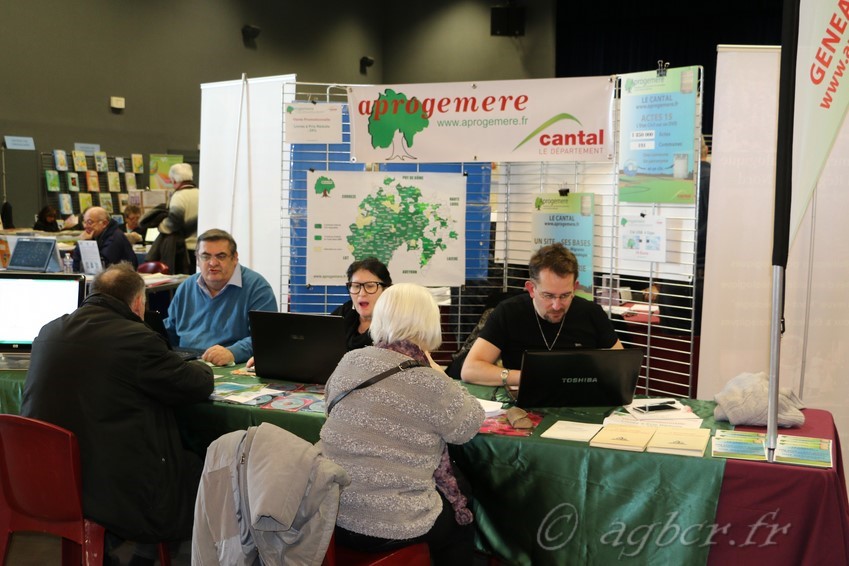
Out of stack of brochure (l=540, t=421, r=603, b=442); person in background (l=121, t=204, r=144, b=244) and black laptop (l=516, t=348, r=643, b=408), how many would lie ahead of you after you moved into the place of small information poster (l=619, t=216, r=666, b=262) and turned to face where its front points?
2

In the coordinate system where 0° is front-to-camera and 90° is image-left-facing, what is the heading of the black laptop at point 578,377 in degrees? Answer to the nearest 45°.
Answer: approximately 180°

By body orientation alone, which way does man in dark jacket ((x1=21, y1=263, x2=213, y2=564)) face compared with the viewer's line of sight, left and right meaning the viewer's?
facing away from the viewer and to the right of the viewer

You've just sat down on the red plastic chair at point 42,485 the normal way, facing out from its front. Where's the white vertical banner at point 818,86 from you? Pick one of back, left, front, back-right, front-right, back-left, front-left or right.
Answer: right

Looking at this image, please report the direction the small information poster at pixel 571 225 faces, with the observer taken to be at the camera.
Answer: facing the viewer

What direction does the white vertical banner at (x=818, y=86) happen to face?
toward the camera

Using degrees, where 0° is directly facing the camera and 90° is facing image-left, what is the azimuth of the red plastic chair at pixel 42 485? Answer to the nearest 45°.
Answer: approximately 225°

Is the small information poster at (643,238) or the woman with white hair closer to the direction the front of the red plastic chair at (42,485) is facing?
the small information poster

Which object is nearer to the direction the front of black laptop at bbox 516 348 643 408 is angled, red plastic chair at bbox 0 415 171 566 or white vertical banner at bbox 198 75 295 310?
the white vertical banner

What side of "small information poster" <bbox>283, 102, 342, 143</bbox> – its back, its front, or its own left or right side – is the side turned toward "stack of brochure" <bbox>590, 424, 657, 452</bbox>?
front

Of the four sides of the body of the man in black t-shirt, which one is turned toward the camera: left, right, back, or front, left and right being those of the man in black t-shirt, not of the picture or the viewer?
front

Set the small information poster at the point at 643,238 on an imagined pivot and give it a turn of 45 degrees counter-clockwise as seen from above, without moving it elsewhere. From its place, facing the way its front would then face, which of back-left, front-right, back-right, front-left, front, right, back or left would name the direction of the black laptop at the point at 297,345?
right

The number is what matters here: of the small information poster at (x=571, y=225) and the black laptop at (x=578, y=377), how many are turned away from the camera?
1

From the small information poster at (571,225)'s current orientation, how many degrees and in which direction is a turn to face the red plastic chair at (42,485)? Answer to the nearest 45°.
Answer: approximately 45° to its right

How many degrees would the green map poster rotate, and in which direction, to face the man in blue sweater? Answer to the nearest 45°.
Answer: approximately 45° to its right
